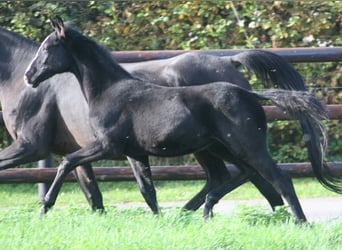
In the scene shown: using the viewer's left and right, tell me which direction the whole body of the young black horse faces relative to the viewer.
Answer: facing to the left of the viewer

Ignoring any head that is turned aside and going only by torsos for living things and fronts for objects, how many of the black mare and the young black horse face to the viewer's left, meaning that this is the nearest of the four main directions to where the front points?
2

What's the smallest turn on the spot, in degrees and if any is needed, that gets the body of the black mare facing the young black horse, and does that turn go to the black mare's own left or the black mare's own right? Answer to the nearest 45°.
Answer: approximately 135° to the black mare's own left

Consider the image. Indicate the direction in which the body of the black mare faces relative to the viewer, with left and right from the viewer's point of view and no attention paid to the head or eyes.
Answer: facing to the left of the viewer
